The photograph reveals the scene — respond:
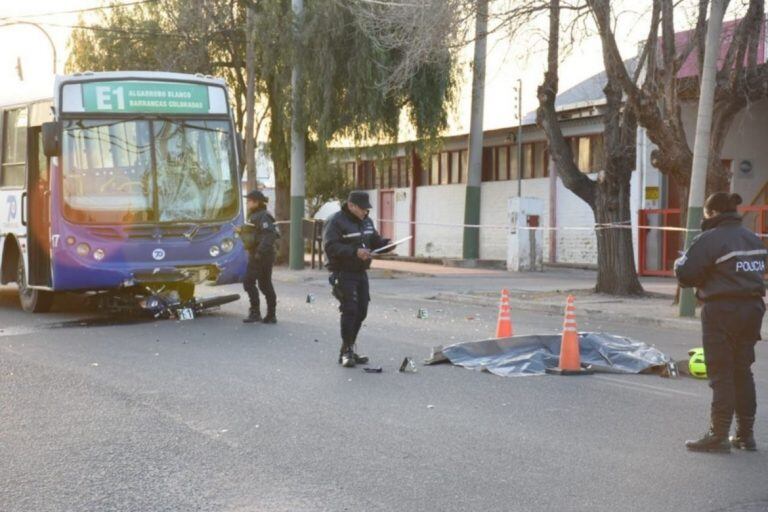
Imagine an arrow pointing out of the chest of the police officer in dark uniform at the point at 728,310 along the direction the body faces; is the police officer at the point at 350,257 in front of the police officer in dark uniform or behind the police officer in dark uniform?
in front

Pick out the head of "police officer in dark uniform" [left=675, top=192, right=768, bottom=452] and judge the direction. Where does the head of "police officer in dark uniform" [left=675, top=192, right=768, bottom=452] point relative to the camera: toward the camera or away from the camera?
away from the camera

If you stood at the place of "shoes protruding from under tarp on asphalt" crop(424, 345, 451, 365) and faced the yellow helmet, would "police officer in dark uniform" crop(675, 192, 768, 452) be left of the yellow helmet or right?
right

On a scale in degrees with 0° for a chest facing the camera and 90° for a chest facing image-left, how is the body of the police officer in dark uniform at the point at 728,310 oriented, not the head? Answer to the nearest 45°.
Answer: approximately 135°

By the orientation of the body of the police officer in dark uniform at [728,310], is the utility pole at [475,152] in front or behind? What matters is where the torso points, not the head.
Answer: in front

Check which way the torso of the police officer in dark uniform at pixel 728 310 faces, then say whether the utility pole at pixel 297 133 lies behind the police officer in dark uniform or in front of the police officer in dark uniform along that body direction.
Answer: in front
